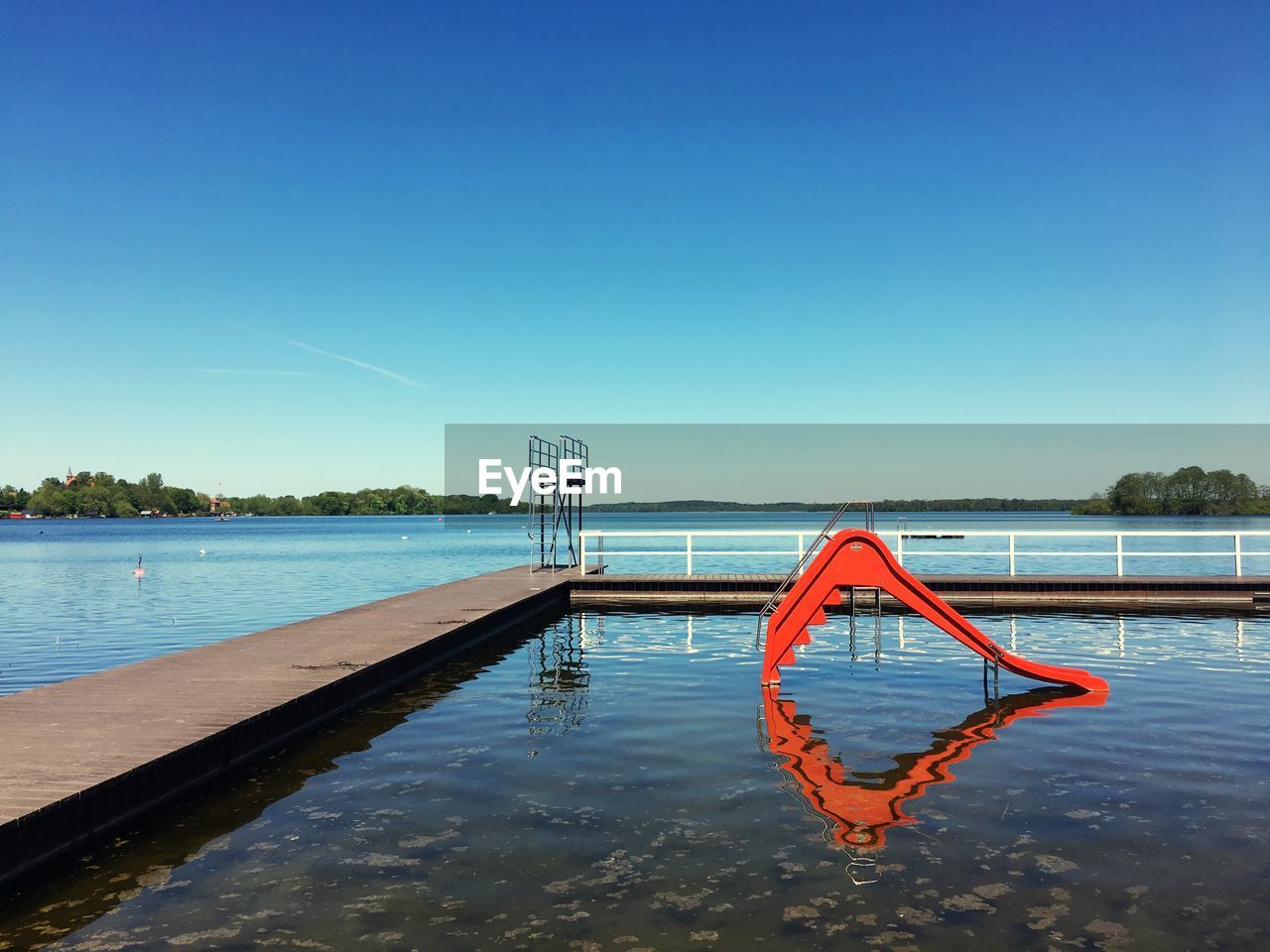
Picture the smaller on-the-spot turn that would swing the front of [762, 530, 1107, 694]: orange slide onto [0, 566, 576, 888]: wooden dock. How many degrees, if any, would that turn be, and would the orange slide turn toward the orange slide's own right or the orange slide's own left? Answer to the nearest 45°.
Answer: approximately 135° to the orange slide's own right

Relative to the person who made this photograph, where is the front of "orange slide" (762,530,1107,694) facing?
facing to the right of the viewer
